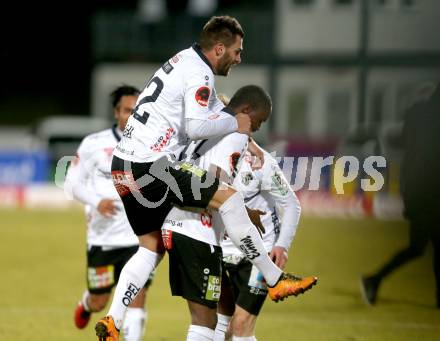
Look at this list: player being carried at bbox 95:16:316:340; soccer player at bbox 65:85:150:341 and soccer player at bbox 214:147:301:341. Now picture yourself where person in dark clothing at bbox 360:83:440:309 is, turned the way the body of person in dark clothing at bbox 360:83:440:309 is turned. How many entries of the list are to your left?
0

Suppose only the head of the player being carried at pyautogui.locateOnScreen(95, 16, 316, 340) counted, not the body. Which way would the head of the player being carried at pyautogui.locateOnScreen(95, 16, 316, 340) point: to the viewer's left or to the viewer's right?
to the viewer's right

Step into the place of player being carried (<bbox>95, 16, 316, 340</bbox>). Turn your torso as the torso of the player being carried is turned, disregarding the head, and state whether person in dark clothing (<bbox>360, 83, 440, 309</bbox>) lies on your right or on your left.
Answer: on your left

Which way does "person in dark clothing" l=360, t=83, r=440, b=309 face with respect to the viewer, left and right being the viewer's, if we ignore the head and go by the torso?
facing to the right of the viewer

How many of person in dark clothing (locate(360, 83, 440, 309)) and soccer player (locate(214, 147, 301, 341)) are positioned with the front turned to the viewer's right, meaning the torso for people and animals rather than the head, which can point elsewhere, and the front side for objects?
1

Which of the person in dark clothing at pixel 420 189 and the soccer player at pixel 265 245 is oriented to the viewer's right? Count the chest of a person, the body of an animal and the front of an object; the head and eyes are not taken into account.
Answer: the person in dark clothing at pixel 420 189

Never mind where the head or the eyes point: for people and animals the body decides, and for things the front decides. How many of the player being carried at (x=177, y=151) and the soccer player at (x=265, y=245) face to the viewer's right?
1

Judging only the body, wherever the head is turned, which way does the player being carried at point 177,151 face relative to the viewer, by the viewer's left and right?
facing to the right of the viewer

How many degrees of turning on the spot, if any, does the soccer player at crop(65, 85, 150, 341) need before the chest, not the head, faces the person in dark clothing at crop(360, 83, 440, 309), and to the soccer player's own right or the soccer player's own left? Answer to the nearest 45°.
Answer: approximately 90° to the soccer player's own left
